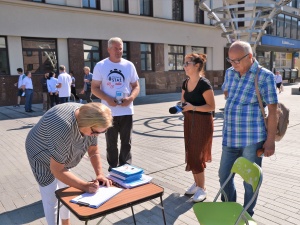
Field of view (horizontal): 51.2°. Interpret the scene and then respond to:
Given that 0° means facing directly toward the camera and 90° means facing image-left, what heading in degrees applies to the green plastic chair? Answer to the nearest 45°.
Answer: approximately 45°

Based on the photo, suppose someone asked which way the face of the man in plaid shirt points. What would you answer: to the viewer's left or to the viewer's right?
to the viewer's left

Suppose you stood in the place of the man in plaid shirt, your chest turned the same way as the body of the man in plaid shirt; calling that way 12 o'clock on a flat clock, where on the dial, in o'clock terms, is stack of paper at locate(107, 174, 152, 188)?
The stack of paper is roughly at 12 o'clock from the man in plaid shirt.

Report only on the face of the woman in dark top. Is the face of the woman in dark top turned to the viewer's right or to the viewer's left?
to the viewer's left

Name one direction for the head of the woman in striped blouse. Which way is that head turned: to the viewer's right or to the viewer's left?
to the viewer's right

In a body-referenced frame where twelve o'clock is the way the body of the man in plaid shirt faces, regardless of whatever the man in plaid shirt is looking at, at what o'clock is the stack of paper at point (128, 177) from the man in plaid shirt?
The stack of paper is roughly at 12 o'clock from the man in plaid shirt.

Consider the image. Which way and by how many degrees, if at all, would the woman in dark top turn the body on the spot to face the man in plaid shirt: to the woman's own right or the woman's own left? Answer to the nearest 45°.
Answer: approximately 90° to the woman's own left
